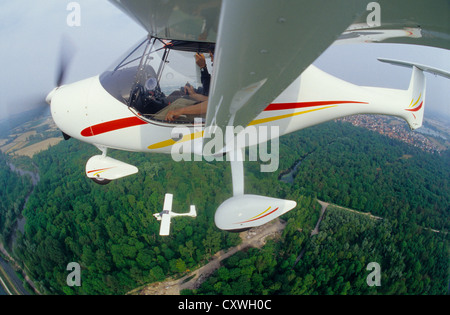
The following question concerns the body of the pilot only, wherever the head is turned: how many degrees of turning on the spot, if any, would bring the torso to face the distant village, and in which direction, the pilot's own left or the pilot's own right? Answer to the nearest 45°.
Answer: approximately 135° to the pilot's own right

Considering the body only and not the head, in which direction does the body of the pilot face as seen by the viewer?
to the viewer's left
